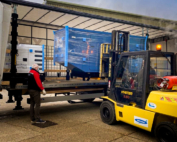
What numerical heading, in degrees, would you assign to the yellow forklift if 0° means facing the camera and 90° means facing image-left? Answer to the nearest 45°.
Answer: approximately 135°

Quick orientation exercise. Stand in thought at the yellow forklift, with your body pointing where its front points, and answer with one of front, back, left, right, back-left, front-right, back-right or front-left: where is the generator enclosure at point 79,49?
front

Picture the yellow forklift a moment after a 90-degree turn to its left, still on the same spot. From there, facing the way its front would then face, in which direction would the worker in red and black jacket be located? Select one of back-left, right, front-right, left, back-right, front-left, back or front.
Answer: front-right

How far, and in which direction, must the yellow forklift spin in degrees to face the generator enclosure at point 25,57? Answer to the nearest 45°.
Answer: approximately 45° to its left
